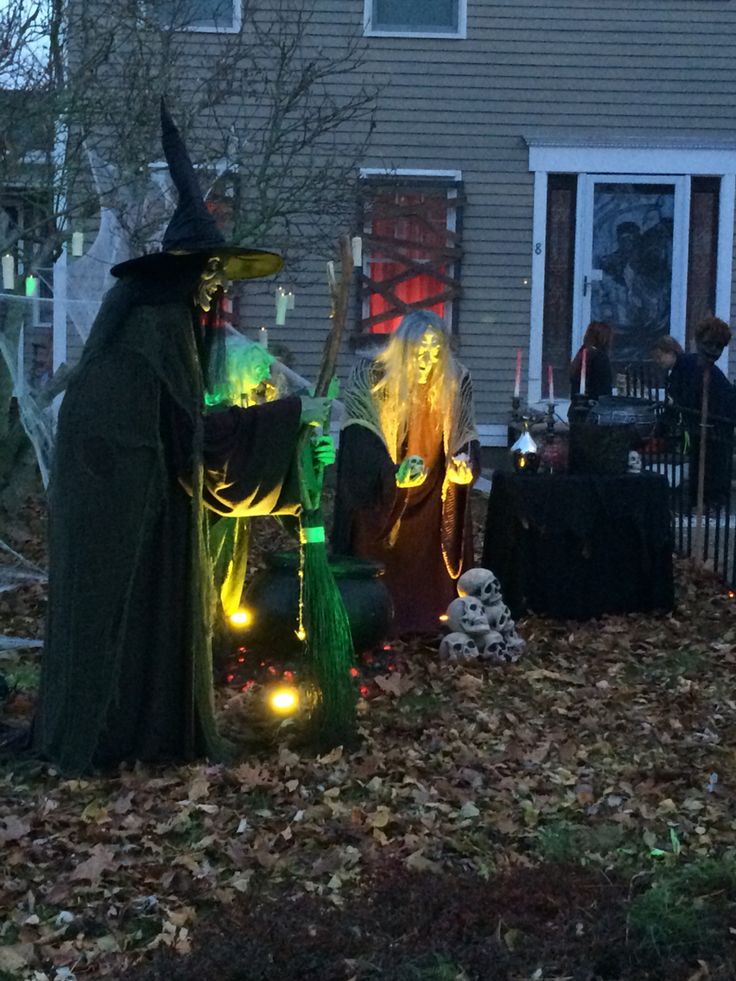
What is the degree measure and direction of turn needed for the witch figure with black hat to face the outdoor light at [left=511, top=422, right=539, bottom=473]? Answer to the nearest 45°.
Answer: approximately 45° to its left

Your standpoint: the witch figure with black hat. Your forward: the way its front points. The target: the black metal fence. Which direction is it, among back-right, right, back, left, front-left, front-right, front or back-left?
front-left

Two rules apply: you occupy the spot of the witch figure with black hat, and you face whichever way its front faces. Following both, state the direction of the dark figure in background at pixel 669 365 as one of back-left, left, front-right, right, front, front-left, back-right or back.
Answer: front-left

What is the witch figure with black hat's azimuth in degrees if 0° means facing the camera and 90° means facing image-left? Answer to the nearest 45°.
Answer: approximately 270°

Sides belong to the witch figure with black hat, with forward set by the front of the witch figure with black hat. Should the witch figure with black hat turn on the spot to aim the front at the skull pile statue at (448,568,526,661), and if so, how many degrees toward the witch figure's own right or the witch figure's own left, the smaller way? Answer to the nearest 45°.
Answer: approximately 45° to the witch figure's own left

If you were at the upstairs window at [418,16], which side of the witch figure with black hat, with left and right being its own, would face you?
left

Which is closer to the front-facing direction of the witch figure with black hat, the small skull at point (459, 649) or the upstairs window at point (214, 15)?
the small skull

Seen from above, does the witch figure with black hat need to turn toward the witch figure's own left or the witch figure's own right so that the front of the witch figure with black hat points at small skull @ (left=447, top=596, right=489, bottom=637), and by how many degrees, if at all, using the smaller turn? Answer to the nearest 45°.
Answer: approximately 45° to the witch figure's own left
